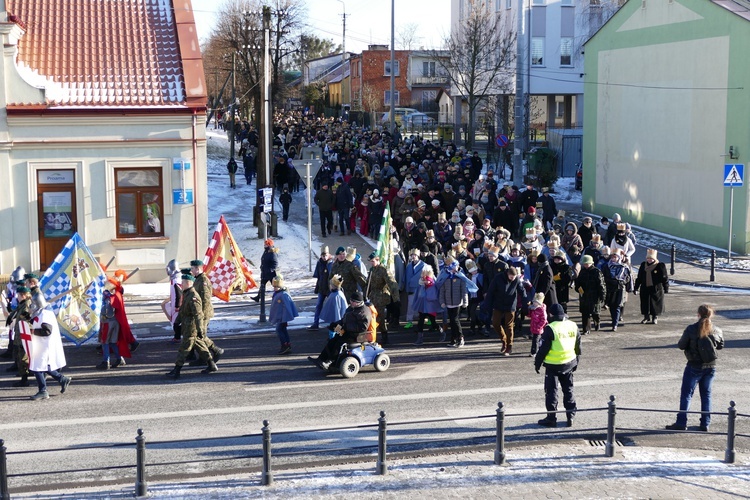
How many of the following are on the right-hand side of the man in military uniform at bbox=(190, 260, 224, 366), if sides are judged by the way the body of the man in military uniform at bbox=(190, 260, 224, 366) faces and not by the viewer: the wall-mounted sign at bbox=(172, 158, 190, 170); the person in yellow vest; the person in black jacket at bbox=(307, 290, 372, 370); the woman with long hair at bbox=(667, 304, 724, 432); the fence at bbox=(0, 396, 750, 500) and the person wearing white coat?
1

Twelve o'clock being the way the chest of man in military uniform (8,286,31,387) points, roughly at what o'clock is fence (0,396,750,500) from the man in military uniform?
The fence is roughly at 8 o'clock from the man in military uniform.

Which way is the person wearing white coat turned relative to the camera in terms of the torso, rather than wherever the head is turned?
to the viewer's left

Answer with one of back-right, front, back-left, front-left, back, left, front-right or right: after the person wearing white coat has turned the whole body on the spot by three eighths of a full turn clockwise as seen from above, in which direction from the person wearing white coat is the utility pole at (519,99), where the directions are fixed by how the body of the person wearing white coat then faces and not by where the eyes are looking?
front

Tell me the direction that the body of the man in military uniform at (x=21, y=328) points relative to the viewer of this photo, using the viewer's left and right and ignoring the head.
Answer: facing to the left of the viewer

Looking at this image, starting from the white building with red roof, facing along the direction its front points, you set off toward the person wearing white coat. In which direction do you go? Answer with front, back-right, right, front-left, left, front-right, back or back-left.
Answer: front

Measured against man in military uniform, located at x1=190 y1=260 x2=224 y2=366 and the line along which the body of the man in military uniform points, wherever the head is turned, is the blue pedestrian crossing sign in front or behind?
behind

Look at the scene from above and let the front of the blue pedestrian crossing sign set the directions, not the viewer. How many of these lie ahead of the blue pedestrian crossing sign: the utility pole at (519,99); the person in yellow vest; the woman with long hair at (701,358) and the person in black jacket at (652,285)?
3

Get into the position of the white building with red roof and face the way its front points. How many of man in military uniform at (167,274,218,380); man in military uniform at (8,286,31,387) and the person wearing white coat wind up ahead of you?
3

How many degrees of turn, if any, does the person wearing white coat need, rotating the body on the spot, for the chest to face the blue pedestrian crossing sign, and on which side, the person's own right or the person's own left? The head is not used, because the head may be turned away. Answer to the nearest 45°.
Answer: approximately 180°

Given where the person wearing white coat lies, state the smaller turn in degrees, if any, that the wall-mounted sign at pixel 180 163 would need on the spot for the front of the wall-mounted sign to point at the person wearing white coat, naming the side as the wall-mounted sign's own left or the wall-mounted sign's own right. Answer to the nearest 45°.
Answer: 0° — it already faces them

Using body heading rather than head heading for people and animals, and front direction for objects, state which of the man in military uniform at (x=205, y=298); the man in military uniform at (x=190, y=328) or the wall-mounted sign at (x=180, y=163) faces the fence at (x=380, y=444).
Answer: the wall-mounted sign

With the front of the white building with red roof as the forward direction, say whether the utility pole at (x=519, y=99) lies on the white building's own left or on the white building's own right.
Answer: on the white building's own left

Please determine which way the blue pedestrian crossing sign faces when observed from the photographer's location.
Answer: facing the viewer

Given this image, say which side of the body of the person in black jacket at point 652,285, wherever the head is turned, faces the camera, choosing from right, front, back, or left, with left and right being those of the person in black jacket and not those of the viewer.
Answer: front

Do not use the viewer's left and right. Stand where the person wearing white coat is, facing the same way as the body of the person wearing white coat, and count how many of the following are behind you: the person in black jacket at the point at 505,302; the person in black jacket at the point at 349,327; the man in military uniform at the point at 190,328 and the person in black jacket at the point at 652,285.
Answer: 4

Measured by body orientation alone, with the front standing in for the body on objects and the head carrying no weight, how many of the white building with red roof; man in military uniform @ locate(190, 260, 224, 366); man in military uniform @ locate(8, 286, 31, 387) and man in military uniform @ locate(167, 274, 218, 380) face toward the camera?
1

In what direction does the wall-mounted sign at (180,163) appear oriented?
toward the camera

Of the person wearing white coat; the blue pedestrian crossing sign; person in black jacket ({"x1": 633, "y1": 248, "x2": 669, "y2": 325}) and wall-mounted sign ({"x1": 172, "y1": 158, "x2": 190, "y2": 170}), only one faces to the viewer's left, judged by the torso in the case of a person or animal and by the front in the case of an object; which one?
the person wearing white coat

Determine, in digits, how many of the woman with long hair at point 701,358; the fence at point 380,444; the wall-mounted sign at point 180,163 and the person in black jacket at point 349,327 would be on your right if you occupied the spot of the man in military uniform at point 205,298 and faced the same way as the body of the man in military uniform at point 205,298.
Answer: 1

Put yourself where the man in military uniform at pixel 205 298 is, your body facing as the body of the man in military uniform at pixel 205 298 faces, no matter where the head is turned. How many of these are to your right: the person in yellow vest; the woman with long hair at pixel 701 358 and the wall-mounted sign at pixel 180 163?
1

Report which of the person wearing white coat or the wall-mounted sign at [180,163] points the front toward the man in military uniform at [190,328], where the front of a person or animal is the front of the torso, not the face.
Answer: the wall-mounted sign
